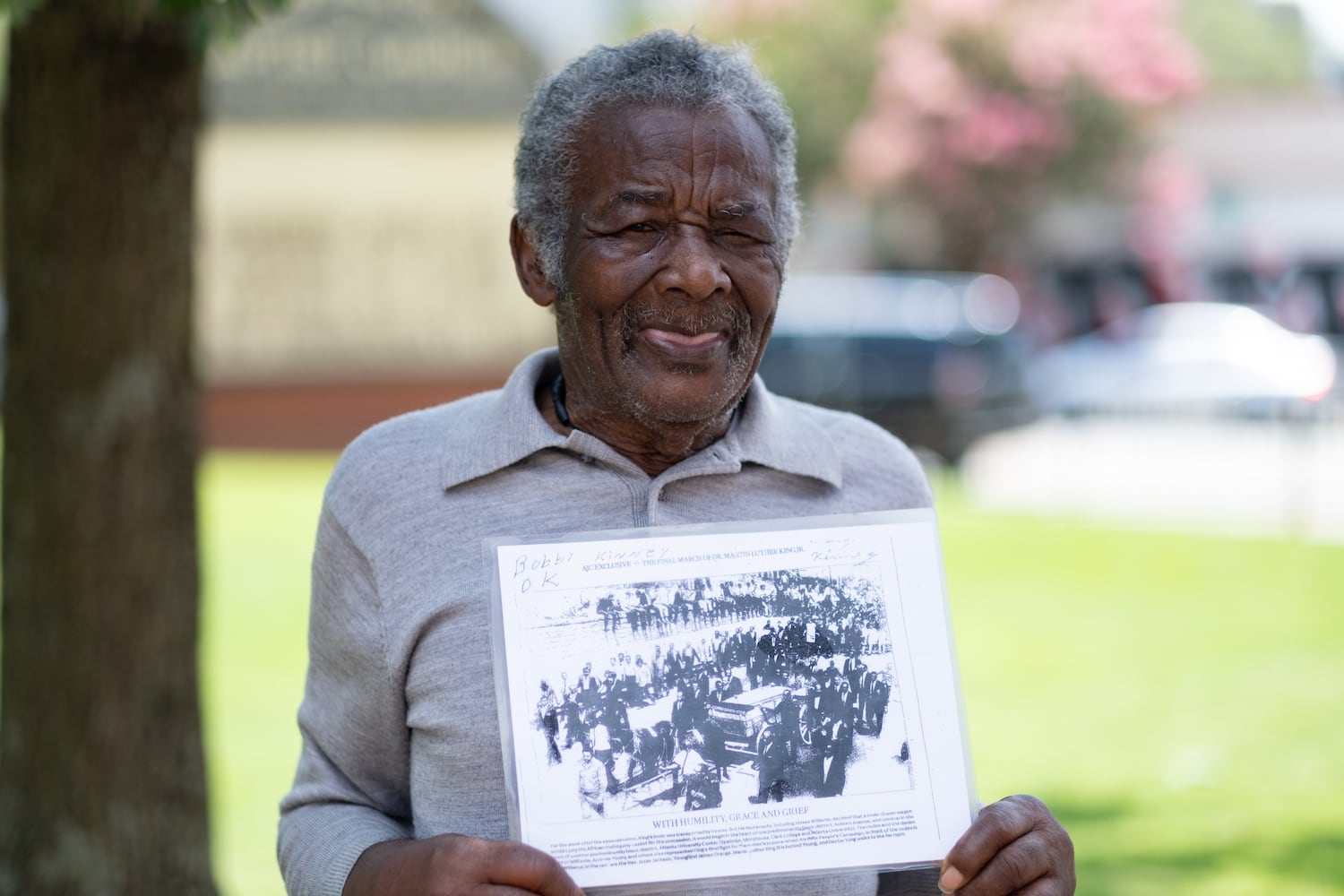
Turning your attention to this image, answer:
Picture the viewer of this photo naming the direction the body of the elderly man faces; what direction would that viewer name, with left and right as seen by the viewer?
facing the viewer

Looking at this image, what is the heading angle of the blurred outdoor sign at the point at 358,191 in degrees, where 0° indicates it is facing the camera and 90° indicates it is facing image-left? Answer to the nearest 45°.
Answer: approximately 0°

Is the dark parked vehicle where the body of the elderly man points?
no

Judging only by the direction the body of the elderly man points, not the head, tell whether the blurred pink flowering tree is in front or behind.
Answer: behind

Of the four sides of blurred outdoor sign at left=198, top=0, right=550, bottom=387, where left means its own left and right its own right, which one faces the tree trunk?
front

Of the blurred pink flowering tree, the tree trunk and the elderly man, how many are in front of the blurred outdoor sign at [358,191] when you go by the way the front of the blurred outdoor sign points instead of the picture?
2

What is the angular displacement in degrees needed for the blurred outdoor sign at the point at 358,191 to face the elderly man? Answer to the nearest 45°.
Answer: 0° — it already faces them
